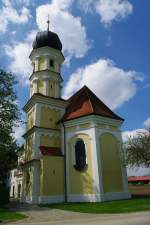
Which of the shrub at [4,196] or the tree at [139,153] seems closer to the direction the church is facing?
the shrub

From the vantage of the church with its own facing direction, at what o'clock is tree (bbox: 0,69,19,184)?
The tree is roughly at 10 o'clock from the church.

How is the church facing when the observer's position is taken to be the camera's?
facing away from the viewer and to the left of the viewer
